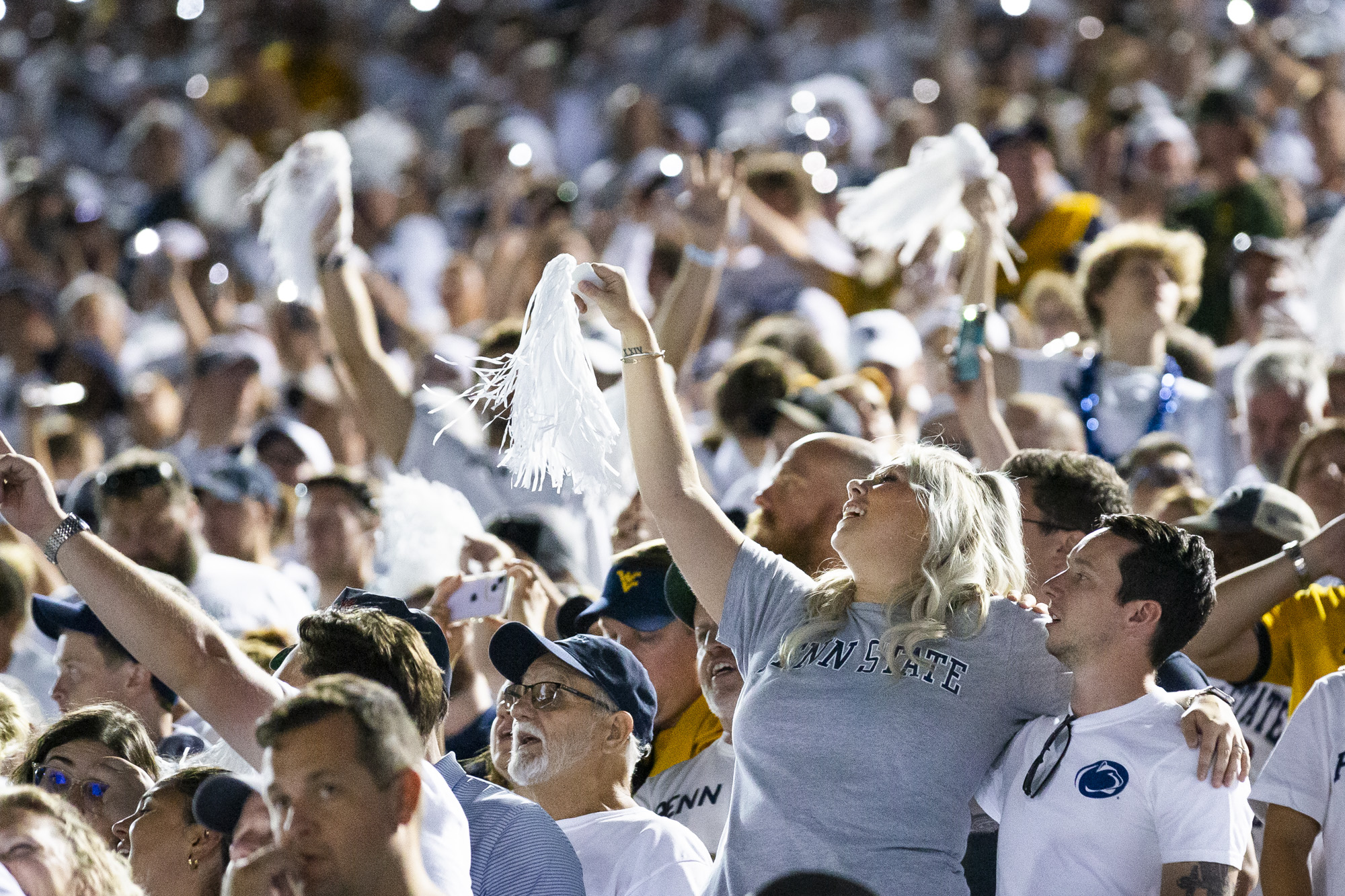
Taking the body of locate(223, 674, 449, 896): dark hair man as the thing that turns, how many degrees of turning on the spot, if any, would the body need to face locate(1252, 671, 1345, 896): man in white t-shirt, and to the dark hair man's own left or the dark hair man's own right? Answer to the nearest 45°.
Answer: approximately 135° to the dark hair man's own left

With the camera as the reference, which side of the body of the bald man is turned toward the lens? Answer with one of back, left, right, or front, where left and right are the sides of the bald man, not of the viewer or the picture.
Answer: left

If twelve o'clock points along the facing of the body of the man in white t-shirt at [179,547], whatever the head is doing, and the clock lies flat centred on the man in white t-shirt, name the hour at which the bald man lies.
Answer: The bald man is roughly at 9 o'clock from the man in white t-shirt.

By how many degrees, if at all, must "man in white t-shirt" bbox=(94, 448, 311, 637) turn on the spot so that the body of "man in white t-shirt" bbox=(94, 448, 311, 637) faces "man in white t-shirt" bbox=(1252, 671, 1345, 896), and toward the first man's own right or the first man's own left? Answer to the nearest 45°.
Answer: approximately 90° to the first man's own left

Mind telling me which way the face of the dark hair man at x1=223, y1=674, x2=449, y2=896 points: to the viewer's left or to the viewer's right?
to the viewer's left

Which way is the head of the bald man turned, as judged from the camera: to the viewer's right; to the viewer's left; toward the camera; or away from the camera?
to the viewer's left

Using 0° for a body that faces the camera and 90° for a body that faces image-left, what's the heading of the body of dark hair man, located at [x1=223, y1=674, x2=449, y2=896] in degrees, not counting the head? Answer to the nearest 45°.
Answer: approximately 45°

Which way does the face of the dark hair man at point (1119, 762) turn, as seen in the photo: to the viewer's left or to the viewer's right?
to the viewer's left

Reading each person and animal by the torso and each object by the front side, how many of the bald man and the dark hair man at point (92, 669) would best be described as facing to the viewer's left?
2

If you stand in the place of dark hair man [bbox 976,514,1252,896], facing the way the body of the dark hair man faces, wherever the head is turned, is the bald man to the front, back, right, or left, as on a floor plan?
right
